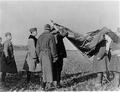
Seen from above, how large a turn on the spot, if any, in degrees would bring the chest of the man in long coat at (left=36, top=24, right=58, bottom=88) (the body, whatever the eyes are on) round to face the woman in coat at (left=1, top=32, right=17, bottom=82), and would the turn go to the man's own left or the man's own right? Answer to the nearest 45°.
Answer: approximately 45° to the man's own left

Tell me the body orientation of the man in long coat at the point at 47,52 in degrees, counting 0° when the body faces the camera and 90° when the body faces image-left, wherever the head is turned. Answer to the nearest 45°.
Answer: approximately 180°

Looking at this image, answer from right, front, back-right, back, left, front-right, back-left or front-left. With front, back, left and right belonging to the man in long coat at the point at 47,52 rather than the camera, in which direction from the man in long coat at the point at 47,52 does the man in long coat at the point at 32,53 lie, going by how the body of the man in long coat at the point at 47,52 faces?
front-left

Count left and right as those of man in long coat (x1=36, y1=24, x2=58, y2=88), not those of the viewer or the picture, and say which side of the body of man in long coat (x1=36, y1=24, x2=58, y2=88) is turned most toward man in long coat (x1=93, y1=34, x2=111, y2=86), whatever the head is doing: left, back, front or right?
right

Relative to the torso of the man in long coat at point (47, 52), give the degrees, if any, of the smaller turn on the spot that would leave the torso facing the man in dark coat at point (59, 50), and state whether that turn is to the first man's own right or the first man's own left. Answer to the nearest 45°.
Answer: approximately 45° to the first man's own right
